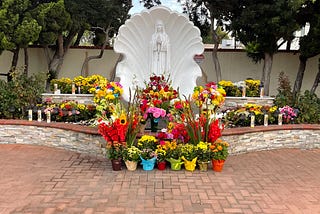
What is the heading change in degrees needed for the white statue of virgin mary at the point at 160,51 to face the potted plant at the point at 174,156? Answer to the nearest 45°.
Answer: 0° — it already faces it

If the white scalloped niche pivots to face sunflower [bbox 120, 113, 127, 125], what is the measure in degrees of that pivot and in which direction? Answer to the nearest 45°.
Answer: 0° — it already faces it

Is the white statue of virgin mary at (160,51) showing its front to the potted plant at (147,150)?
yes

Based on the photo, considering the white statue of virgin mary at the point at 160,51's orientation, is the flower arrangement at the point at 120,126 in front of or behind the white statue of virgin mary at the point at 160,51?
in front

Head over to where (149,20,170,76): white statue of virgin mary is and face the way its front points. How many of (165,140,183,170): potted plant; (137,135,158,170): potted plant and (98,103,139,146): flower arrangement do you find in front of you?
3

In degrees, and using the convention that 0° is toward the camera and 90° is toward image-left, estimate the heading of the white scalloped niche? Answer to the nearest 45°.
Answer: approximately 0°

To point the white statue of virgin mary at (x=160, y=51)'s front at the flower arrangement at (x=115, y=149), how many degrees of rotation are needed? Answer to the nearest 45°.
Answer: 0° — it already faces it

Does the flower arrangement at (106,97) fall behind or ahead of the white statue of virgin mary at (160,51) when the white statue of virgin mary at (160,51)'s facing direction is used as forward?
ahead

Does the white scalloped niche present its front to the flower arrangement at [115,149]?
yes

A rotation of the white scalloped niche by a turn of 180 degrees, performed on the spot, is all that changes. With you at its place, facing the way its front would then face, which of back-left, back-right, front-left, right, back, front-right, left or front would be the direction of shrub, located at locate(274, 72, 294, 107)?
right

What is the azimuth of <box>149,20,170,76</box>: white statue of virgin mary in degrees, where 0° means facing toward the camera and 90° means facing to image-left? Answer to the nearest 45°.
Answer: approximately 0°
